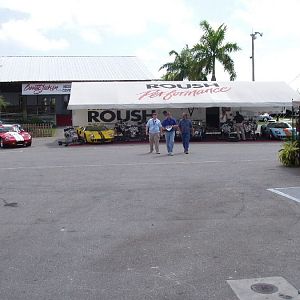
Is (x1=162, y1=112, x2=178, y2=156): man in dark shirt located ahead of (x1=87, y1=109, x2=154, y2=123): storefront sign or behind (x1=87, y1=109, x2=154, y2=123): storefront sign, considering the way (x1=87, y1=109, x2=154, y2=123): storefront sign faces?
ahead

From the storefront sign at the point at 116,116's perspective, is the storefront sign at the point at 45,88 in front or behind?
behind

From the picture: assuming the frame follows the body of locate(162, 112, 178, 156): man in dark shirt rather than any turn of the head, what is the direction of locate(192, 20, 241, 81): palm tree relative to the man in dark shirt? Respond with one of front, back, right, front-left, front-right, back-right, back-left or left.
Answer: back

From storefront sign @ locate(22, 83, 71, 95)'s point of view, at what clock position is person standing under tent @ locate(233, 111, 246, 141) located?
The person standing under tent is roughly at 11 o'clock from the storefront sign.

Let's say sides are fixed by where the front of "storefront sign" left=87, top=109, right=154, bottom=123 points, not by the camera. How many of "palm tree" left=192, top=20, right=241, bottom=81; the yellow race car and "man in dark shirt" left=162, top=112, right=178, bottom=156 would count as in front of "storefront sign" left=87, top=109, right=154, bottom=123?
2

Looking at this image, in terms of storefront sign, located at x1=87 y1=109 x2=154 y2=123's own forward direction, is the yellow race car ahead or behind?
ahead

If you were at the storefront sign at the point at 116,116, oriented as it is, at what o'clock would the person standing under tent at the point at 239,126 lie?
The person standing under tent is roughly at 10 o'clock from the storefront sign.
